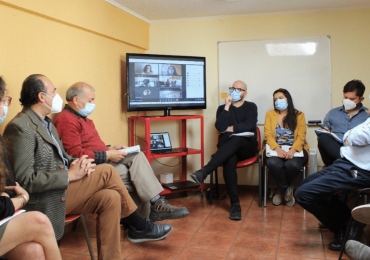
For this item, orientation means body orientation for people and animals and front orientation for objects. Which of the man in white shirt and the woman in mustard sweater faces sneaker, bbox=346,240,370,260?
the woman in mustard sweater

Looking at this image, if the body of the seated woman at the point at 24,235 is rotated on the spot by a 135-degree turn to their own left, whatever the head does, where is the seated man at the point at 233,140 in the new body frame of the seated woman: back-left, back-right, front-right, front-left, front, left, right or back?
right

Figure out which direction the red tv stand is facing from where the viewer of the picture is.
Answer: facing the viewer and to the right of the viewer

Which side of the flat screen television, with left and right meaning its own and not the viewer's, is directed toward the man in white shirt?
front

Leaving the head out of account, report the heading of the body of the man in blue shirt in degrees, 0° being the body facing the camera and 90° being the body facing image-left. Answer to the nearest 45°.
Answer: approximately 45°

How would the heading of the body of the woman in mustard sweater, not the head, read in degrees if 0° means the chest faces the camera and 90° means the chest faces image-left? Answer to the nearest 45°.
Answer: approximately 0°

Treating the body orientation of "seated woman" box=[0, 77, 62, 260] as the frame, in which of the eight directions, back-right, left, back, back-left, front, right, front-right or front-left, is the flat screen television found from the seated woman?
front-left

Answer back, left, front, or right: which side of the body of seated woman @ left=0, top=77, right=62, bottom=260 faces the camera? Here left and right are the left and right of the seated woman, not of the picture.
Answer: right

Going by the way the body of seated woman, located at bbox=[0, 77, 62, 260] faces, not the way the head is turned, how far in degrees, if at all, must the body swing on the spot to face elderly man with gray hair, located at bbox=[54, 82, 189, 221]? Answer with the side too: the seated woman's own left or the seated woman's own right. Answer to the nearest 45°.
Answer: approximately 45° to the seated woman's own left

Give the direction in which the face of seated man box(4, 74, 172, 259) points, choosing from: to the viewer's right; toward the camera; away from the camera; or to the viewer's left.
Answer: to the viewer's right

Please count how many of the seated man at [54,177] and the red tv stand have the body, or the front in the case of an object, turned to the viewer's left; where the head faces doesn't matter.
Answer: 0

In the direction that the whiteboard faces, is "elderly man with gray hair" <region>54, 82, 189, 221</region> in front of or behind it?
in front
